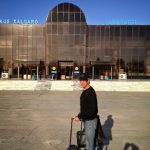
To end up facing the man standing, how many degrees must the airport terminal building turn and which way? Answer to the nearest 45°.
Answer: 0° — it already faces them

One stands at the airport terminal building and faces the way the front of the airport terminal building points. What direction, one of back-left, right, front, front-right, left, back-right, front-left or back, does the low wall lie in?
front

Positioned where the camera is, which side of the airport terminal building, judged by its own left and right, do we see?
front
